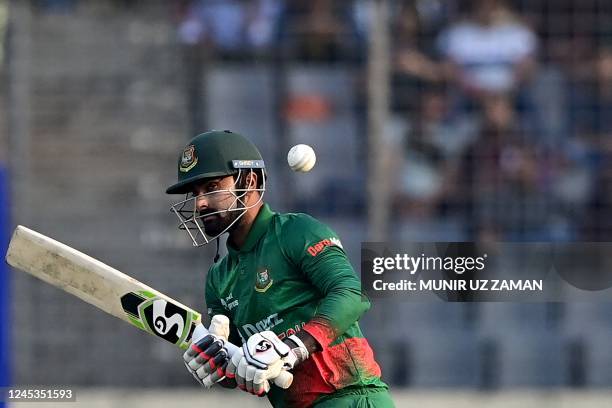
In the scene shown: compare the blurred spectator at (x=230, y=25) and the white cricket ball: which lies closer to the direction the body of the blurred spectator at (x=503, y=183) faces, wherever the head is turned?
the white cricket ball

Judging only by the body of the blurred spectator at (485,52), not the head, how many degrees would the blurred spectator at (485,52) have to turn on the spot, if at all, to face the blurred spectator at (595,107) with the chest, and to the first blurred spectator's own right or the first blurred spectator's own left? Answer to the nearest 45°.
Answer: approximately 90° to the first blurred spectator's own left

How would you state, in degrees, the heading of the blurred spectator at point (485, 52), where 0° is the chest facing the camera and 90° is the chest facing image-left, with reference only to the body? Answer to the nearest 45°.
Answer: approximately 0°

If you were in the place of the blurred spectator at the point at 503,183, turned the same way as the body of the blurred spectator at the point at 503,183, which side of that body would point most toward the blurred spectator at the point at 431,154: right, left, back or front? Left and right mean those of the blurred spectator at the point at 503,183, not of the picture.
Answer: right

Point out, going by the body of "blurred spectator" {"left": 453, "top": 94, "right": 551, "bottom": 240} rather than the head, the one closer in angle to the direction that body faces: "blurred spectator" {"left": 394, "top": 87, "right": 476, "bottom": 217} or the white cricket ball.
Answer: the white cricket ball

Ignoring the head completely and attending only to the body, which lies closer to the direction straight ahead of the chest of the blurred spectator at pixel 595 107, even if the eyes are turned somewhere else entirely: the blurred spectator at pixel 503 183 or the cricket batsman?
the cricket batsman

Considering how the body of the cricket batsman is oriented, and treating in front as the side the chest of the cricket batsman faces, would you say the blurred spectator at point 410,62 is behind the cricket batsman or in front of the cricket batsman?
behind

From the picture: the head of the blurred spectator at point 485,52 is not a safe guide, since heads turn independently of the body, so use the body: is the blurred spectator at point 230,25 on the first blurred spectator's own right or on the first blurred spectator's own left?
on the first blurred spectator's own right
